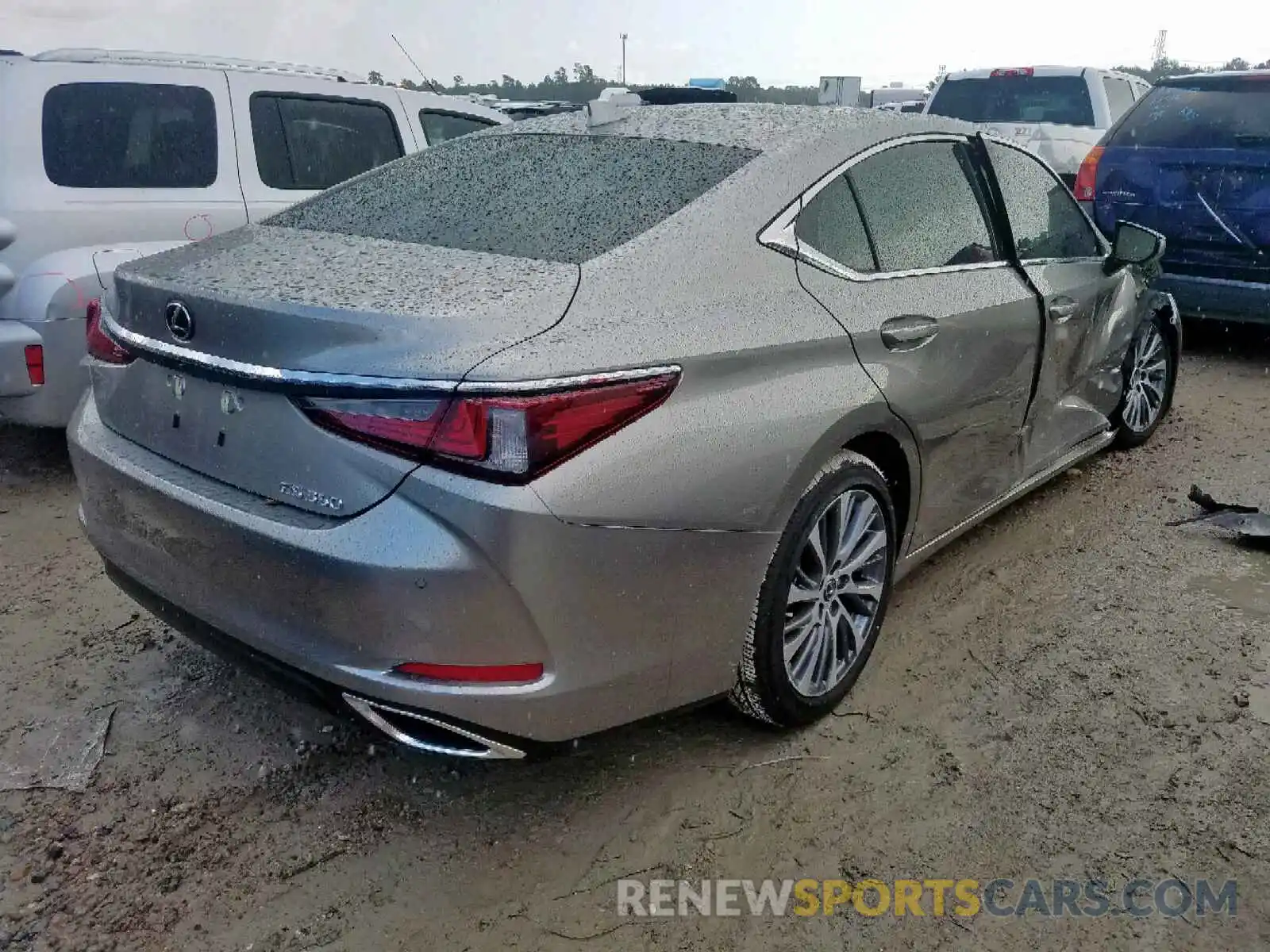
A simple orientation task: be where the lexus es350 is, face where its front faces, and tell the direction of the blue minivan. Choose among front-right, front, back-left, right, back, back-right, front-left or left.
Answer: front

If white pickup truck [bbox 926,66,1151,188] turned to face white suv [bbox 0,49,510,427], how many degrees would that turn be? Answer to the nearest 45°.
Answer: approximately 180°

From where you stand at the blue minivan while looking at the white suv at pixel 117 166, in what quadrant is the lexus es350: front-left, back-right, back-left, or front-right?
front-left

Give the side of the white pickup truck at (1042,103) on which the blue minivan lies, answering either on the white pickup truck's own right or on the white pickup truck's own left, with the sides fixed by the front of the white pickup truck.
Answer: on the white pickup truck's own right

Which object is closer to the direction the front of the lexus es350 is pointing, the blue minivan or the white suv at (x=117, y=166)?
the blue minivan

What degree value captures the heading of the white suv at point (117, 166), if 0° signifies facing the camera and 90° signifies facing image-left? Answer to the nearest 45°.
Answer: approximately 225°

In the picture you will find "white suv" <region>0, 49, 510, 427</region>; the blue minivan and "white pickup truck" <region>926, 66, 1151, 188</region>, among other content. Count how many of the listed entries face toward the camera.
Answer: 0

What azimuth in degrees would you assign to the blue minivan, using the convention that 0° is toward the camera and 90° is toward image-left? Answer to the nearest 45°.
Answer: approximately 180°

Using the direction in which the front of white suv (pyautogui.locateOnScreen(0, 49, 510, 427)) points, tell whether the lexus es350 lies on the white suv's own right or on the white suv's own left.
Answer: on the white suv's own right

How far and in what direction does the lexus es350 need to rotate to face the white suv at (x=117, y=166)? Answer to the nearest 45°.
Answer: approximately 90° to its left

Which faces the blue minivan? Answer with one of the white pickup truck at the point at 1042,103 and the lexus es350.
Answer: the lexus es350

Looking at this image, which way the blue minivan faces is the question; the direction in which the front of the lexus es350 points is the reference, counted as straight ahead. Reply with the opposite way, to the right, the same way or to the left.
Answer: the same way

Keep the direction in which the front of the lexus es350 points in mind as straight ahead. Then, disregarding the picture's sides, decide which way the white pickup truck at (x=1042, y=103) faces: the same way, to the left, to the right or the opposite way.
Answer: the same way

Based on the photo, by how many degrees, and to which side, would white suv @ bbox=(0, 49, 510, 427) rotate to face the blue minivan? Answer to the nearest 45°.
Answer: approximately 45° to its right

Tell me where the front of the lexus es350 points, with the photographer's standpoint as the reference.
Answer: facing away from the viewer and to the right of the viewer

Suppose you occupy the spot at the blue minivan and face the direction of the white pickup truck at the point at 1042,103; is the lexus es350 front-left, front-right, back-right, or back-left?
back-left
